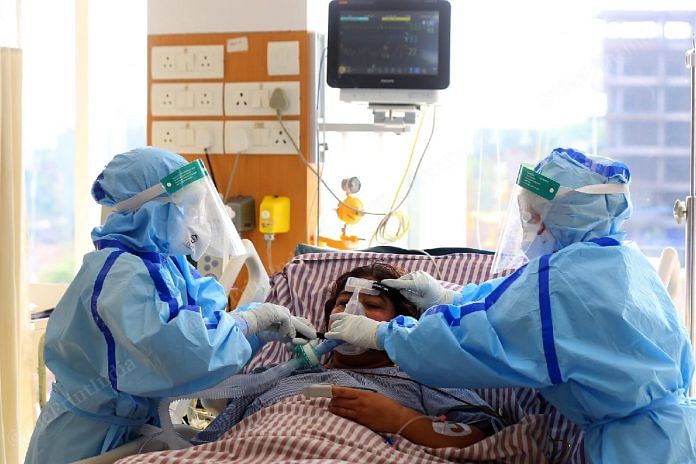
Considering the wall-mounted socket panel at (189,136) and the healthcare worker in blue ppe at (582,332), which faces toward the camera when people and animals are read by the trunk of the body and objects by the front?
the wall-mounted socket panel

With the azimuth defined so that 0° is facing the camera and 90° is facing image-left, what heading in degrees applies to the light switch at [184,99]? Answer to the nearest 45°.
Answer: approximately 0°

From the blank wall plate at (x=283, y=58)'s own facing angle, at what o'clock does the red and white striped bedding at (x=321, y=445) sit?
The red and white striped bedding is roughly at 12 o'clock from the blank wall plate.

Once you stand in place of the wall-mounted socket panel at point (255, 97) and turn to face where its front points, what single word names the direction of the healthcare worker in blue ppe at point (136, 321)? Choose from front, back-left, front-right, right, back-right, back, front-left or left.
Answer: front

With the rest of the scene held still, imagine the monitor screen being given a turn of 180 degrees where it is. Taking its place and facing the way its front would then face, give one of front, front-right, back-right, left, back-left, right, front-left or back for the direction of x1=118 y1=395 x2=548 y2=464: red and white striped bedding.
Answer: back

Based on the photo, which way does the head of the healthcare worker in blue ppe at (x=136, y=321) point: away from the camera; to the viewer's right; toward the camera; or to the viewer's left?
to the viewer's right

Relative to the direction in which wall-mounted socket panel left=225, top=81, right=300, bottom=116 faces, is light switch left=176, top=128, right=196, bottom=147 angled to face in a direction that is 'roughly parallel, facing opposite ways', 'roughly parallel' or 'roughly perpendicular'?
roughly parallel

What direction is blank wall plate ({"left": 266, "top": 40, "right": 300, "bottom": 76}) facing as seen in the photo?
toward the camera

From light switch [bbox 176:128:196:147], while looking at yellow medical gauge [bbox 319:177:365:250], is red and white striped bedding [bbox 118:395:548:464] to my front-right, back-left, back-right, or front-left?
front-right

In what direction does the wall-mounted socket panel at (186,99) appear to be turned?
toward the camera

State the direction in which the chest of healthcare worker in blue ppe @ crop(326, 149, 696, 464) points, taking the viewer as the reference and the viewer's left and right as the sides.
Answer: facing to the left of the viewer

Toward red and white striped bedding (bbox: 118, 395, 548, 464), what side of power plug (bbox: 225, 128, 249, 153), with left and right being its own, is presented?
front

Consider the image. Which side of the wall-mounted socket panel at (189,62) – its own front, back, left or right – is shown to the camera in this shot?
front

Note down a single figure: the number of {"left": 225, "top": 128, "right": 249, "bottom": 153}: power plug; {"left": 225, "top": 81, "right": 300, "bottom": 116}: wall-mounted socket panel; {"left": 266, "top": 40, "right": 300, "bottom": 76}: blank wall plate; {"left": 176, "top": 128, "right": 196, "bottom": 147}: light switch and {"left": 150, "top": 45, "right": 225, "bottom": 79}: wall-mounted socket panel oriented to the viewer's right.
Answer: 0
